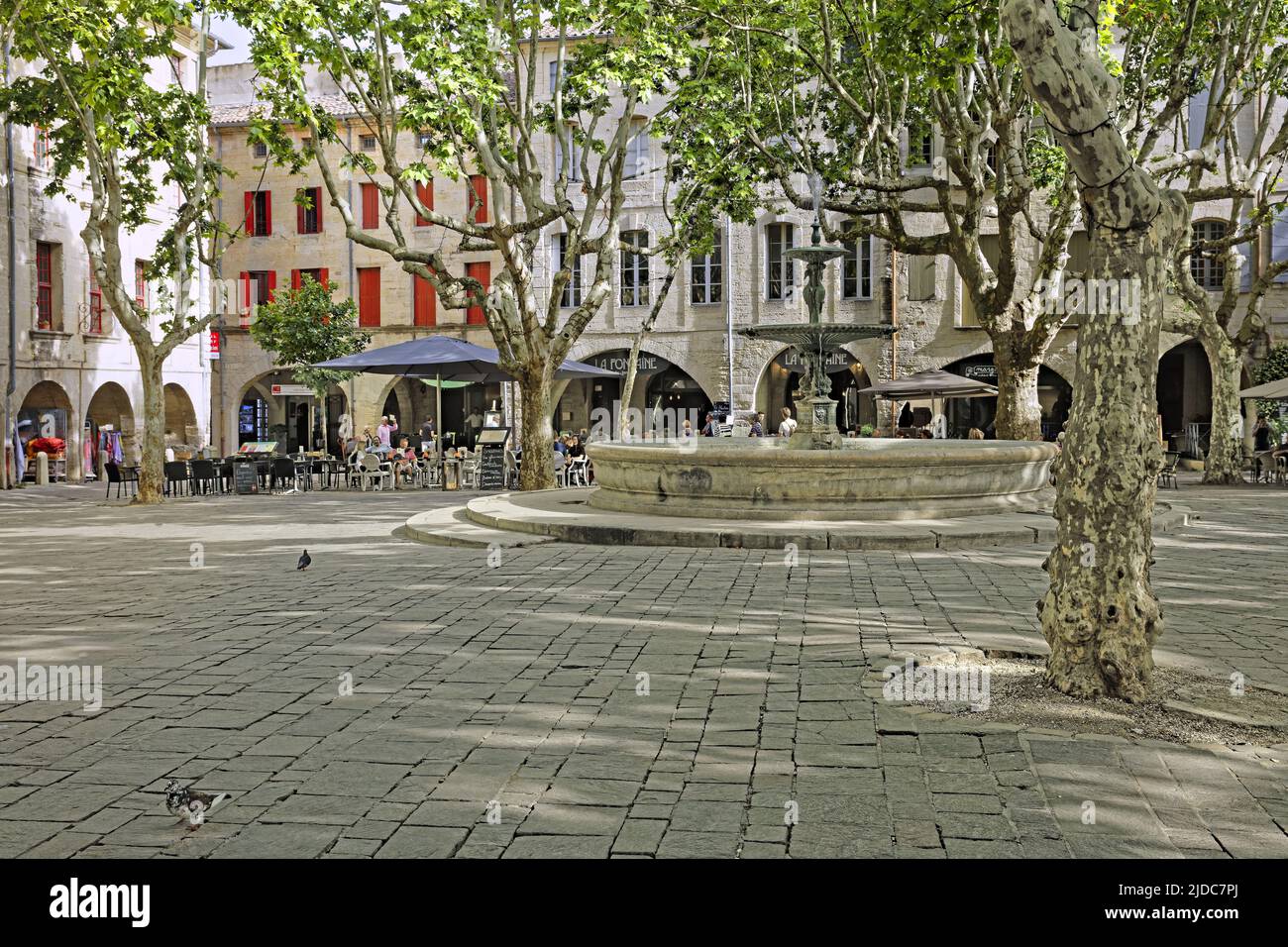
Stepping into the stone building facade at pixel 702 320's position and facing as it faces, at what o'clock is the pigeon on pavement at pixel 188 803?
The pigeon on pavement is roughly at 12 o'clock from the stone building facade.

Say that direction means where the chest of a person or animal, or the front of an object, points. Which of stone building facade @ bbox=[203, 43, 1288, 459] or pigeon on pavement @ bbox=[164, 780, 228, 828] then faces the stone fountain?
the stone building facade

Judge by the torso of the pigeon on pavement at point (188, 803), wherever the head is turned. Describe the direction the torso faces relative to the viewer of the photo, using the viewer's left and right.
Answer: facing to the left of the viewer

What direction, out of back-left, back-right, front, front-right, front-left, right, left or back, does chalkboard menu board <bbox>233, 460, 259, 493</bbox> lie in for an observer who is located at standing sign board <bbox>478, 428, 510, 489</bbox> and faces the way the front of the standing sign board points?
right

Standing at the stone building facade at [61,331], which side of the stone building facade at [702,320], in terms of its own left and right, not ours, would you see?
right

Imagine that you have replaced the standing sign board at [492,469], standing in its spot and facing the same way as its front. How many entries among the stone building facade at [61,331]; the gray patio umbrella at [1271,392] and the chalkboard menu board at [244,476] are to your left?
1

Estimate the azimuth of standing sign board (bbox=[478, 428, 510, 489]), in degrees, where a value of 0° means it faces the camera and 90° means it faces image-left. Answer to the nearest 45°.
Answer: approximately 0°

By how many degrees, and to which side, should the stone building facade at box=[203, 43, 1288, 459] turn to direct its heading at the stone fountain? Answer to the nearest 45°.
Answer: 0° — it already faces it
